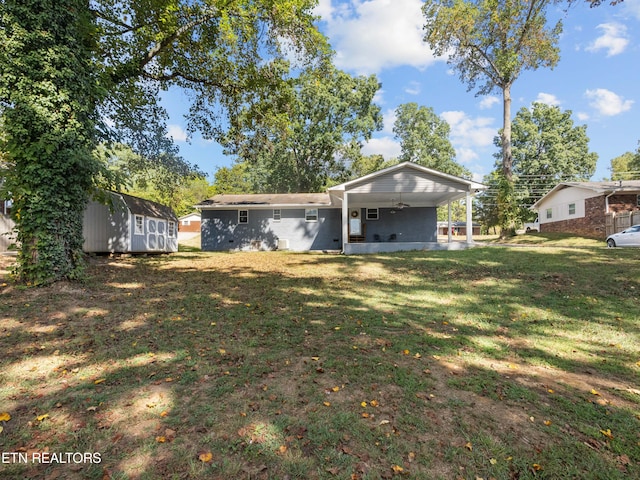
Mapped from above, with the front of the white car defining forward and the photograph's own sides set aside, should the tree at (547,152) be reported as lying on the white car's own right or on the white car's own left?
on the white car's own right

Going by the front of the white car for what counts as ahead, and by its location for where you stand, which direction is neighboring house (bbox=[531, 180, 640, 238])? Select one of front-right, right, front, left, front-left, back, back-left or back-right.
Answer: right

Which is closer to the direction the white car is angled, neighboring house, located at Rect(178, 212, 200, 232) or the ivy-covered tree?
the neighboring house

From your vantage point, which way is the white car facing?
to the viewer's left

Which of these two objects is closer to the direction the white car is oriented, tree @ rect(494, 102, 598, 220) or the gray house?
the gray house

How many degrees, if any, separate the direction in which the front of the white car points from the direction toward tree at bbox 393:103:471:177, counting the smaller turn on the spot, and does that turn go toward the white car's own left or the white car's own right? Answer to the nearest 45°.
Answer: approximately 45° to the white car's own right

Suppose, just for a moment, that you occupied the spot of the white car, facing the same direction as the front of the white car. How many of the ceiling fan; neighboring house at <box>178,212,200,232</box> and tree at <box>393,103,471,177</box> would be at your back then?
0

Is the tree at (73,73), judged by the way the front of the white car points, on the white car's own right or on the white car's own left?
on the white car's own left

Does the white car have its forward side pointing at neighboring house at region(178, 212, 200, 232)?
yes

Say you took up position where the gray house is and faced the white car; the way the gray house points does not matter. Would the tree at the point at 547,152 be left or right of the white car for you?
left

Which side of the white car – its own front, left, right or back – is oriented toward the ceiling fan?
front
